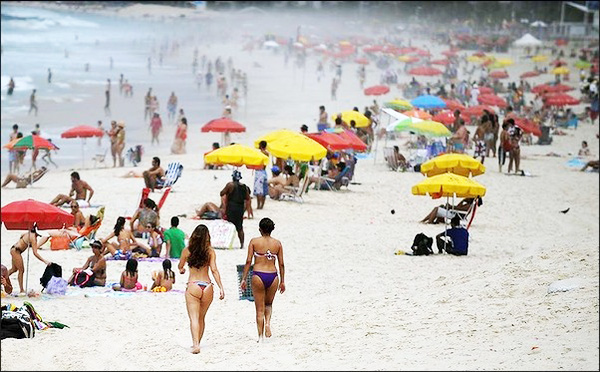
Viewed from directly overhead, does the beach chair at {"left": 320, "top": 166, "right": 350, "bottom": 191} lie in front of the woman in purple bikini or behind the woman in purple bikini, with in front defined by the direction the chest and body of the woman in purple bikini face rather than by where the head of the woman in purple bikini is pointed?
in front

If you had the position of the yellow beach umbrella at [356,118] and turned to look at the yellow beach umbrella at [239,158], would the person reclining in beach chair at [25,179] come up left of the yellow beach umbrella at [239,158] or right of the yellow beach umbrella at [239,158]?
right

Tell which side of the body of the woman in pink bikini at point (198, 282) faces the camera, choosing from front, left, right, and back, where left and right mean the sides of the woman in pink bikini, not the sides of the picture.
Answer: back

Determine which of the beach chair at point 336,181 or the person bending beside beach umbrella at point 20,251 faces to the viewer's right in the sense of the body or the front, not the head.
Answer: the person bending beside beach umbrella

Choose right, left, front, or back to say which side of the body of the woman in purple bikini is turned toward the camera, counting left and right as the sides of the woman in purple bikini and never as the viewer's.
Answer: back

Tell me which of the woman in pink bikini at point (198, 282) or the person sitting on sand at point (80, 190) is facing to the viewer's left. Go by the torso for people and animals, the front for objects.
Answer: the person sitting on sand

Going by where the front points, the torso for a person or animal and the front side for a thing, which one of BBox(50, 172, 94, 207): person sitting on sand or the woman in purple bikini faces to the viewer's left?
the person sitting on sand

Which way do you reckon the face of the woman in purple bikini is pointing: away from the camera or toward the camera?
away from the camera

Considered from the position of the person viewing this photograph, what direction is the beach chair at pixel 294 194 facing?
facing to the left of the viewer

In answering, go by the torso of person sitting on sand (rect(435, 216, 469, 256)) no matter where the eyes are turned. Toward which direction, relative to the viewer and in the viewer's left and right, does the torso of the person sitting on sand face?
facing away from the viewer and to the left of the viewer

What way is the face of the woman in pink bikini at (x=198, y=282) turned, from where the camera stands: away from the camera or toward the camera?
away from the camera

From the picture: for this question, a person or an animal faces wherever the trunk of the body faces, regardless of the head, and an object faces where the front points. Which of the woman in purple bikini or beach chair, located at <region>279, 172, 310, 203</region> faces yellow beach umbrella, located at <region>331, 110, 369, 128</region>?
the woman in purple bikini
